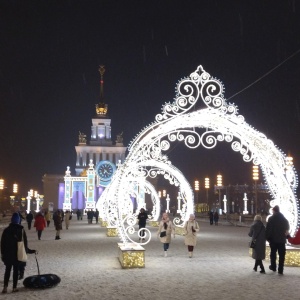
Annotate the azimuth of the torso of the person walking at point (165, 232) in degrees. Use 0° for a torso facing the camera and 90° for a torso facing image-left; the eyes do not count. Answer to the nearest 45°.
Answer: approximately 0°

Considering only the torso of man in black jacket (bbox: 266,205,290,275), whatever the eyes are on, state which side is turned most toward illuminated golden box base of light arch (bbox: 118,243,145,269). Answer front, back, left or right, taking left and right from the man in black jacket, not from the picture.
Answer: left

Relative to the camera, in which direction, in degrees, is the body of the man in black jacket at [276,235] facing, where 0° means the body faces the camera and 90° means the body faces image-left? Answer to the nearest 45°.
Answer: approximately 180°

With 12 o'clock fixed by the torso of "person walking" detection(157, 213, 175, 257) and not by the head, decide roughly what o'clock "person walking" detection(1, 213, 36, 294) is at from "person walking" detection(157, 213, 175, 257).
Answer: "person walking" detection(1, 213, 36, 294) is roughly at 1 o'clock from "person walking" detection(157, 213, 175, 257).

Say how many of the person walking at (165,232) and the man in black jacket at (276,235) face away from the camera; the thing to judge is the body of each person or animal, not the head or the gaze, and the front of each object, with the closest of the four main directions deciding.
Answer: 1

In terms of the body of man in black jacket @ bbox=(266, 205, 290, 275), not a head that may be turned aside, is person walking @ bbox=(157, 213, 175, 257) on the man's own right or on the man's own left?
on the man's own left

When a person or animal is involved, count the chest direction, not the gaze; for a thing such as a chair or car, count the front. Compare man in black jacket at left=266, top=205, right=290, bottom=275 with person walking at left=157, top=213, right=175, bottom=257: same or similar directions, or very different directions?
very different directions

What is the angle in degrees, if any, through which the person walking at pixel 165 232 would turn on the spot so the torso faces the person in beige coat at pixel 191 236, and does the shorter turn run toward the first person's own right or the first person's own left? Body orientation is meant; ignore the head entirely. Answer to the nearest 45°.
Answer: approximately 90° to the first person's own left
